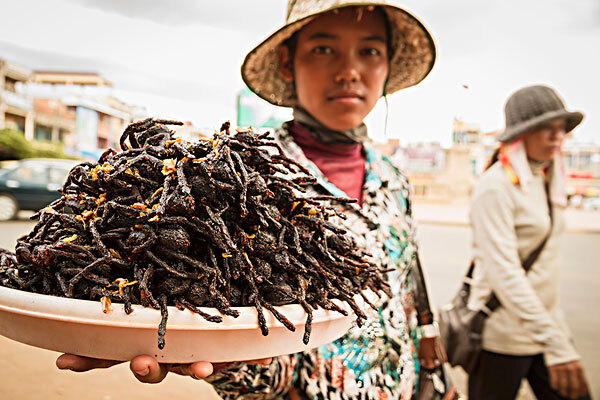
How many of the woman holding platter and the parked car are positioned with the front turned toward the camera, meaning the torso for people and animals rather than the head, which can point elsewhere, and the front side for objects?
1

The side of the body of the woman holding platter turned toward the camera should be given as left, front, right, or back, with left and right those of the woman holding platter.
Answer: front

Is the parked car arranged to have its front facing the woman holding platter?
no

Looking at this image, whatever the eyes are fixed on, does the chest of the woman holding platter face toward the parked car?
no

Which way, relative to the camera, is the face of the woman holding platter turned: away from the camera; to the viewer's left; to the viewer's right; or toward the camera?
toward the camera

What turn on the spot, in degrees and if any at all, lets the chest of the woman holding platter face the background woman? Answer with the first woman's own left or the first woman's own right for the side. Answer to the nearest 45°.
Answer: approximately 135° to the first woman's own left

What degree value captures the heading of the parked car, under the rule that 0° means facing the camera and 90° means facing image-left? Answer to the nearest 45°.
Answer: approximately 270°
